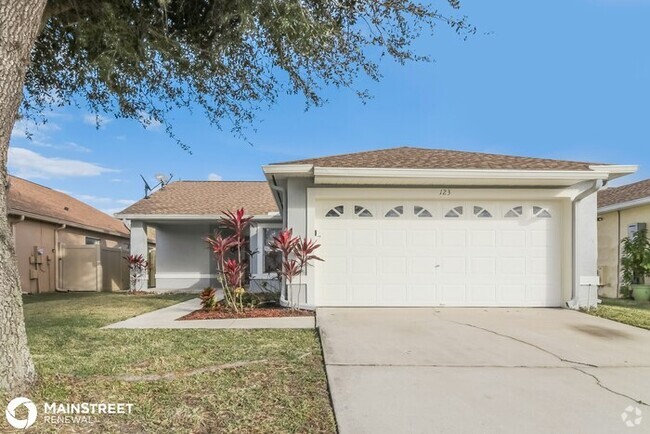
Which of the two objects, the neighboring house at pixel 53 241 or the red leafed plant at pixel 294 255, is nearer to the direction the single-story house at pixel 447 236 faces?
the red leafed plant

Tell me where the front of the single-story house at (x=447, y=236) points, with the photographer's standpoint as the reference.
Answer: facing the viewer

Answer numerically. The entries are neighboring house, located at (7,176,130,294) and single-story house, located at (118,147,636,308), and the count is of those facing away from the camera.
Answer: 0

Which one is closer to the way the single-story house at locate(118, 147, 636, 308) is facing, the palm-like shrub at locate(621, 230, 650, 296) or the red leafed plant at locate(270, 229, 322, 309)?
the red leafed plant

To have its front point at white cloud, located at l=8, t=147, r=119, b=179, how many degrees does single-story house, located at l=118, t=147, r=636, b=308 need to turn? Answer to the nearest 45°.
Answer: approximately 135° to its right

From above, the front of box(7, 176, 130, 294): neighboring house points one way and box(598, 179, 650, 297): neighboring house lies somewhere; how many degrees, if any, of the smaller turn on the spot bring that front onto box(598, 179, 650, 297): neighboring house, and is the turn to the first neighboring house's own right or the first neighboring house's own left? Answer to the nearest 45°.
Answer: approximately 90° to the first neighboring house's own left

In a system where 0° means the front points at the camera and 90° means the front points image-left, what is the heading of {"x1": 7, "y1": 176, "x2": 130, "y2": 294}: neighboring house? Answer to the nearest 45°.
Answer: approximately 45°

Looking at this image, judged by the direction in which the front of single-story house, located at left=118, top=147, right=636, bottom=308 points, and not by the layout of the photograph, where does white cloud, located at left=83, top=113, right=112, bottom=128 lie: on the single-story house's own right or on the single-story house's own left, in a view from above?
on the single-story house's own right

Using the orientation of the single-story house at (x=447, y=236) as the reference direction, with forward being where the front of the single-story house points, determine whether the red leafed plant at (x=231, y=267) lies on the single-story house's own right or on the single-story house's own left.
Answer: on the single-story house's own right

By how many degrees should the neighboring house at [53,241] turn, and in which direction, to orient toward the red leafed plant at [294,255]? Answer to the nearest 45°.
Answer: approximately 45° to its left
